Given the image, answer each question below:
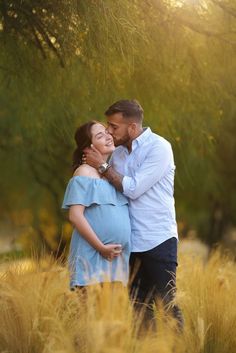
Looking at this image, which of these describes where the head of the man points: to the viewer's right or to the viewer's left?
to the viewer's left

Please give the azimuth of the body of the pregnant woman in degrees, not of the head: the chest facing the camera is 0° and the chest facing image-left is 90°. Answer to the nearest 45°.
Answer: approximately 315°

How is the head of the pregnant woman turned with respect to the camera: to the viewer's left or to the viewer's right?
to the viewer's right
